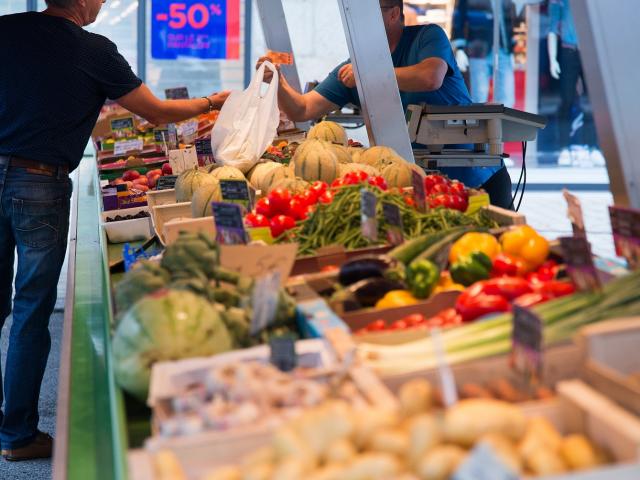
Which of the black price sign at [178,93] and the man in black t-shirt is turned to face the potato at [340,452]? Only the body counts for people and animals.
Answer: the black price sign

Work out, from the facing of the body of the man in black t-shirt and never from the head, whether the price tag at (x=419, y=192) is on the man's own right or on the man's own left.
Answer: on the man's own right

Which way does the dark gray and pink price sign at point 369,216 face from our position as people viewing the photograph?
facing the viewer and to the left of the viewer

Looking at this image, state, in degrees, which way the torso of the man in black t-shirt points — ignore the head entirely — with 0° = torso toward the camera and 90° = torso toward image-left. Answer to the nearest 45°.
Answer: approximately 225°

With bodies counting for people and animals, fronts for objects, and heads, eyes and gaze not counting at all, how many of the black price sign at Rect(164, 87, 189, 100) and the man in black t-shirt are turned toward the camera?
1

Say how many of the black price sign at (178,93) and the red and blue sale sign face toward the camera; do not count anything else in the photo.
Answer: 2

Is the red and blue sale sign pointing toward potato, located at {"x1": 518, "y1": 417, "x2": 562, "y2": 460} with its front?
yes

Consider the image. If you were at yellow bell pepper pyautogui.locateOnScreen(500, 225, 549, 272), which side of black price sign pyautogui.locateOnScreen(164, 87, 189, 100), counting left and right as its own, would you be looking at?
front

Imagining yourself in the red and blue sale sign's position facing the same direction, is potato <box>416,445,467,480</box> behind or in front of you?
in front

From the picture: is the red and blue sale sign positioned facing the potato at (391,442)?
yes
